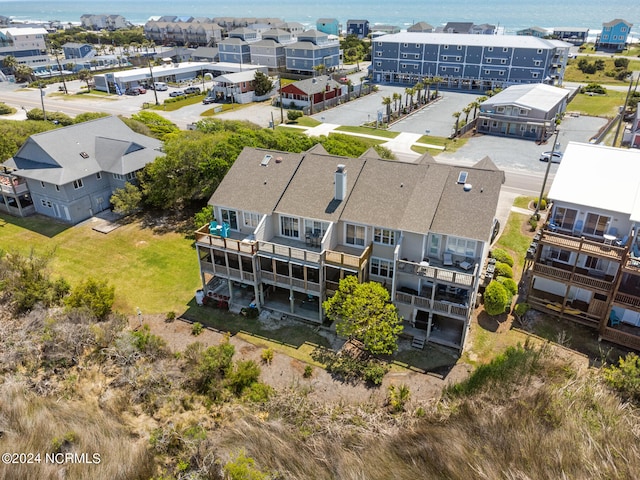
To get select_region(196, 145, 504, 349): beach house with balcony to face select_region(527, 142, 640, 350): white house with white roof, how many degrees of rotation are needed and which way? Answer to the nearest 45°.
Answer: approximately 90° to its left

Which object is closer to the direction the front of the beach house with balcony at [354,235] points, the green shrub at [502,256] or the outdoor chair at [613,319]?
the outdoor chair

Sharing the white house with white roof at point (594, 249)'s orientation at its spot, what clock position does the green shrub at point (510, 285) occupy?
The green shrub is roughly at 2 o'clock from the white house with white roof.

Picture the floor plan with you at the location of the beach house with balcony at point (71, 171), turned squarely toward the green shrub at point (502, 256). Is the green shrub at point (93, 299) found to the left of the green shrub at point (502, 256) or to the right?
right

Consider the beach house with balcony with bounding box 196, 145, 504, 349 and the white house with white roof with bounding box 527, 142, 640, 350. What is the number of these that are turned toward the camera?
2

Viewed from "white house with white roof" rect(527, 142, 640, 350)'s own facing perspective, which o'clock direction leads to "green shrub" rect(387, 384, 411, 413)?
The green shrub is roughly at 1 o'clock from the white house with white roof.
